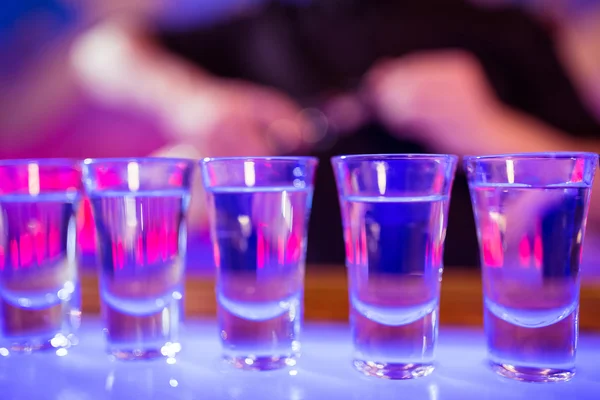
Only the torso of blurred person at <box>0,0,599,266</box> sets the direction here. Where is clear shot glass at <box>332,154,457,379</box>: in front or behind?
in front

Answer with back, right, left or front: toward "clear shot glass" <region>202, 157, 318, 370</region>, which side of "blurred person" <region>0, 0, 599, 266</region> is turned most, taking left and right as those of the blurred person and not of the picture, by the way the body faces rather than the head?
front

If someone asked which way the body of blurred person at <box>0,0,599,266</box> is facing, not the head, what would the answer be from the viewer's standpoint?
toward the camera

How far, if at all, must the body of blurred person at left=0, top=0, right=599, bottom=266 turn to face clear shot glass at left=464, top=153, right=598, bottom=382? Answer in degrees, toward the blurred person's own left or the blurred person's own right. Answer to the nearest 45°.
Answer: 0° — they already face it

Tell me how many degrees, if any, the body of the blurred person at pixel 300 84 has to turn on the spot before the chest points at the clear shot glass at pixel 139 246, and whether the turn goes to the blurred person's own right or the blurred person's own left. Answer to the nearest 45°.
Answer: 0° — they already face it

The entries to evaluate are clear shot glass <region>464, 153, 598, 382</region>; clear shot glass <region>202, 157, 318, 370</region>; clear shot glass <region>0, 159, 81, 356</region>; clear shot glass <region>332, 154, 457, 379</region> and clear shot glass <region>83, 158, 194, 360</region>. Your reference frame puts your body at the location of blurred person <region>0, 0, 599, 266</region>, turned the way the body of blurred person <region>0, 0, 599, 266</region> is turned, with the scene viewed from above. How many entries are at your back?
0

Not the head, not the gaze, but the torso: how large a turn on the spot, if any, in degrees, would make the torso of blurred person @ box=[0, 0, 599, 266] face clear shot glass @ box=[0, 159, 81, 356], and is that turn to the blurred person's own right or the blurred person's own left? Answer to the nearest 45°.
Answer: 0° — they already face it

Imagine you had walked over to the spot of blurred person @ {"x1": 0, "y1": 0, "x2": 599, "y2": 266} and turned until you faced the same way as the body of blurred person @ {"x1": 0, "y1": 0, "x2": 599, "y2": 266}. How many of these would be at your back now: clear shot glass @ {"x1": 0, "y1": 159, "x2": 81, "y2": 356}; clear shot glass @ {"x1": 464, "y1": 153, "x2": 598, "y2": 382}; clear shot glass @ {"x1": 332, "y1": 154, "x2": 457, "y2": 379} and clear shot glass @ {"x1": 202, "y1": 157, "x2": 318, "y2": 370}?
0
